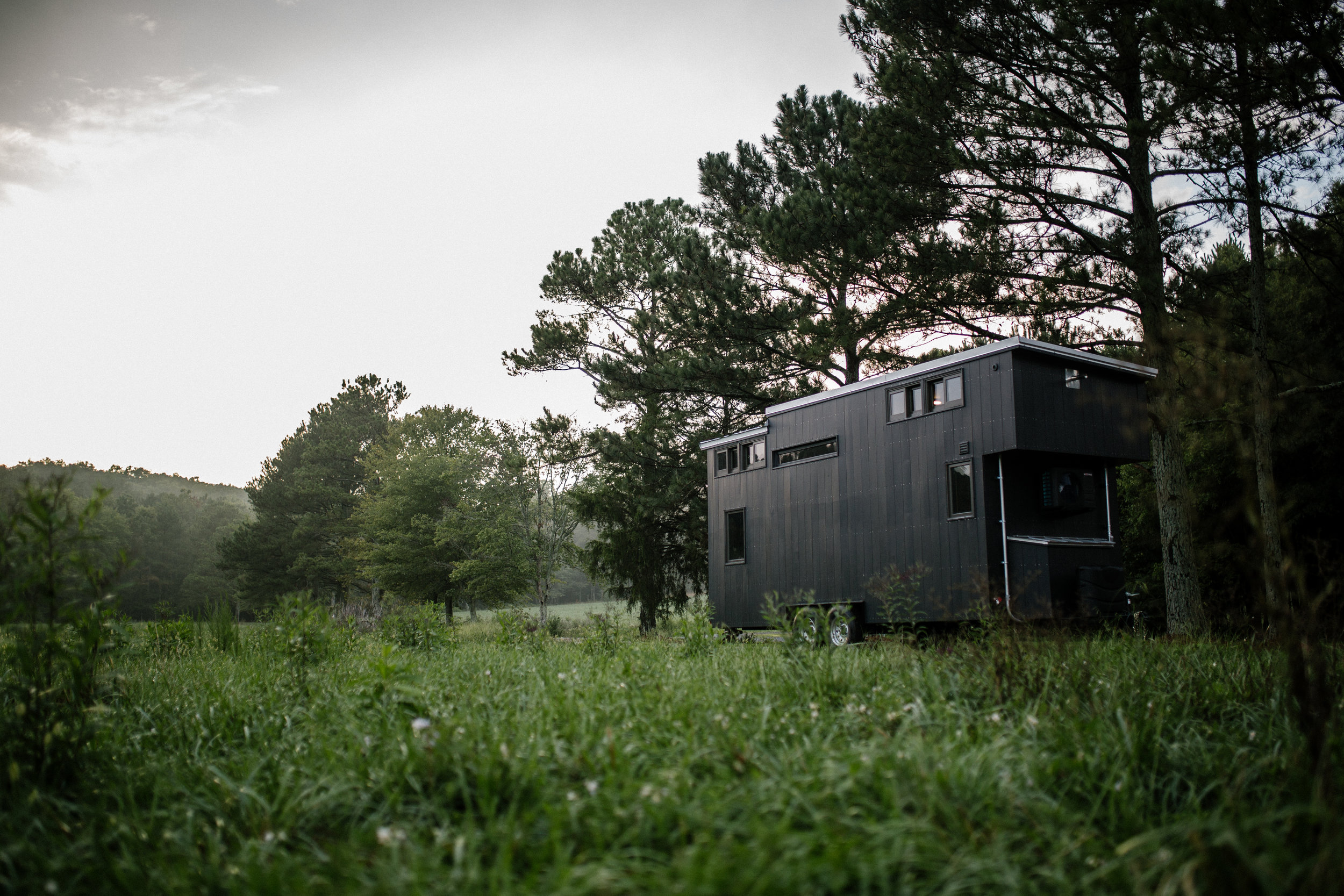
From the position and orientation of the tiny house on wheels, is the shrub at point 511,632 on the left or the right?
on its right

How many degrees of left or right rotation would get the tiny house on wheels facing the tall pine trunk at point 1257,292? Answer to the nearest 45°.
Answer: approximately 45° to its left

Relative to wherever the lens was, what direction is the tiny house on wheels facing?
facing the viewer and to the right of the viewer

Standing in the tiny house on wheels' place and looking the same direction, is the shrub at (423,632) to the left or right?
on its right

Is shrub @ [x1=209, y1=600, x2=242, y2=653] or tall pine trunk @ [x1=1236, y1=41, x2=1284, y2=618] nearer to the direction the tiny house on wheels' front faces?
the tall pine trunk
